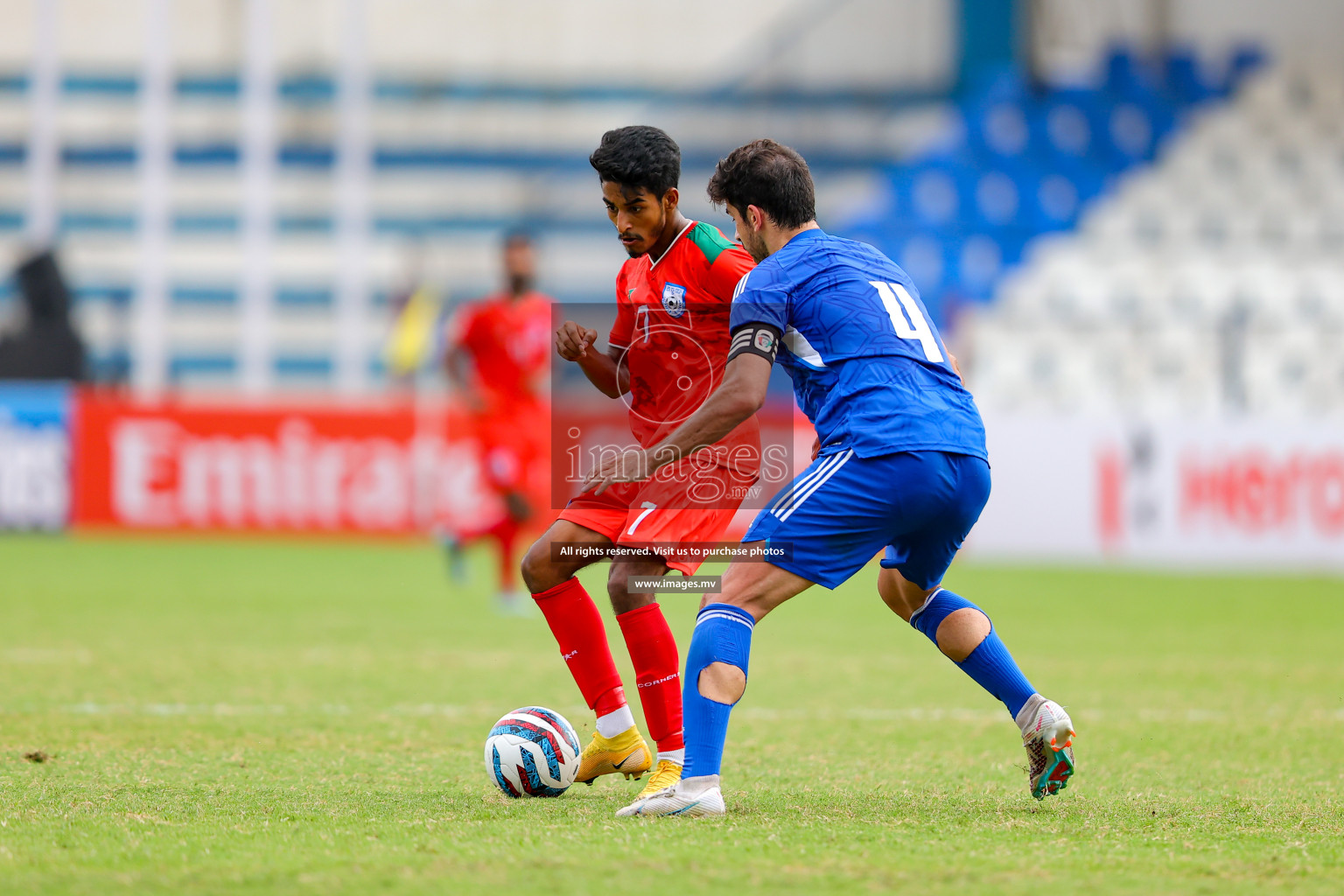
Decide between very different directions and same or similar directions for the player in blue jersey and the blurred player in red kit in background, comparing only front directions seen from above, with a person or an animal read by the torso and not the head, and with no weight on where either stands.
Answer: very different directions

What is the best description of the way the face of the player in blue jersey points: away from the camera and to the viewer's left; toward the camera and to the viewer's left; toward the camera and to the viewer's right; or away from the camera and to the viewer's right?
away from the camera and to the viewer's left

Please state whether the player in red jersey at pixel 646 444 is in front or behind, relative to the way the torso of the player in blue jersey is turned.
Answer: in front

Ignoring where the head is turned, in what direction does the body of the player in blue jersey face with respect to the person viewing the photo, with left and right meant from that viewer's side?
facing away from the viewer and to the left of the viewer

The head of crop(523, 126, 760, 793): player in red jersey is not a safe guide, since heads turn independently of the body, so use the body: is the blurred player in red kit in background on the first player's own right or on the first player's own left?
on the first player's own right

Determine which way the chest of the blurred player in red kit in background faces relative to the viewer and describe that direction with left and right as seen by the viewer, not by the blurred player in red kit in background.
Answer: facing the viewer and to the right of the viewer

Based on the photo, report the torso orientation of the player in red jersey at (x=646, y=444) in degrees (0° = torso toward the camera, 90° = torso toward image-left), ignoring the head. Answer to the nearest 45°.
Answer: approximately 45°

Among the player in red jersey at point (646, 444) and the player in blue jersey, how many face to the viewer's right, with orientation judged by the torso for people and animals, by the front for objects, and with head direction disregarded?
0

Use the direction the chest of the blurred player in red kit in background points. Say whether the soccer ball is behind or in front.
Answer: in front

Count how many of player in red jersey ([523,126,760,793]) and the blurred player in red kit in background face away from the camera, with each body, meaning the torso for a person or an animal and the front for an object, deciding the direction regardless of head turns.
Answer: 0
